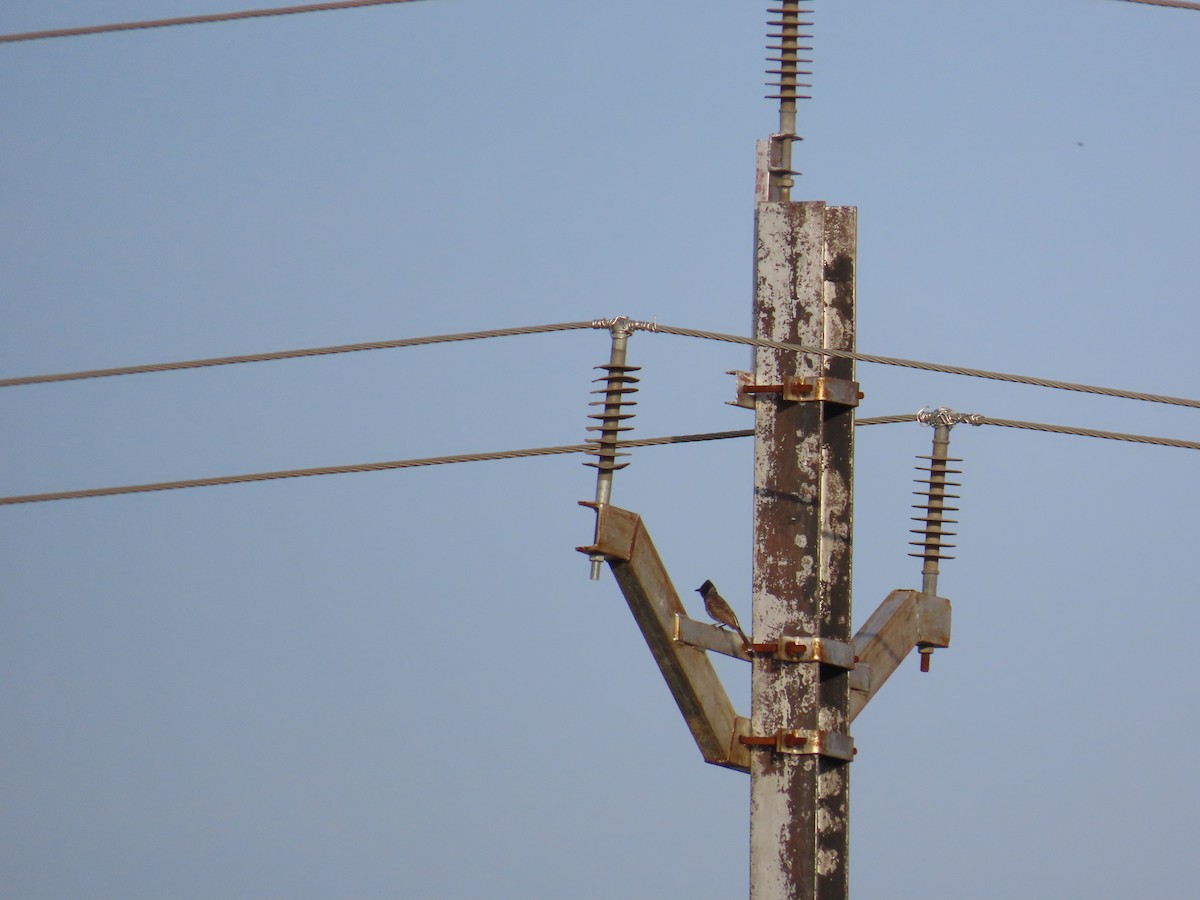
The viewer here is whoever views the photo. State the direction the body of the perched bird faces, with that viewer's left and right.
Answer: facing to the left of the viewer
